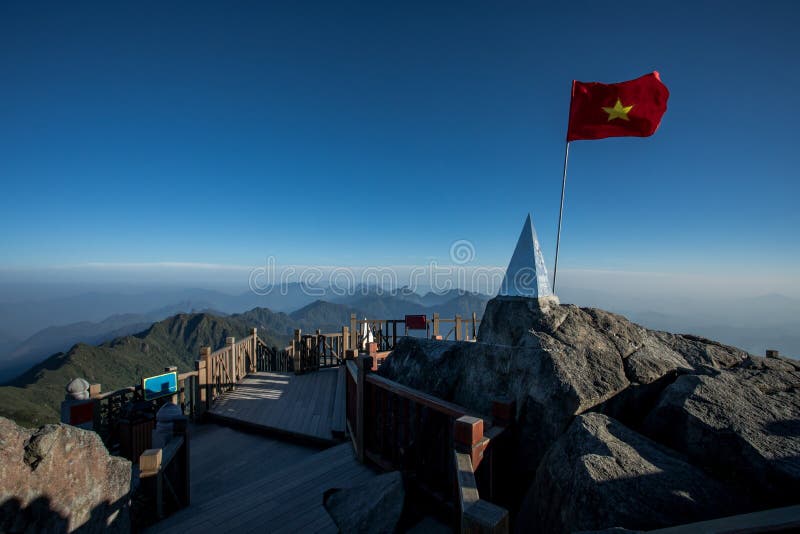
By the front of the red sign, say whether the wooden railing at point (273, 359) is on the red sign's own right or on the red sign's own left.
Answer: on the red sign's own right

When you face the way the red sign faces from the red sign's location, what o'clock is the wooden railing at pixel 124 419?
The wooden railing is roughly at 1 o'clock from the red sign.

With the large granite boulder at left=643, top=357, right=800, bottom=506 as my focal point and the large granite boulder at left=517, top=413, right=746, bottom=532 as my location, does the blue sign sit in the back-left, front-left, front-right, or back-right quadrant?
back-left

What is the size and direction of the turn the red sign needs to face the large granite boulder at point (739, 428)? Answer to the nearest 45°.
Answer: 0° — it already faces it

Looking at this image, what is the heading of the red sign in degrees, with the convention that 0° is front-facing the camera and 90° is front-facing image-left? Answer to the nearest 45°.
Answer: approximately 0°

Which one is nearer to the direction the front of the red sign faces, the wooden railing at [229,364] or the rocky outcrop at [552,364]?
the rocky outcrop

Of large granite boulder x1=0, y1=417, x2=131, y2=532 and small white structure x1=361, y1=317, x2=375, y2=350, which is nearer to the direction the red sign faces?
the large granite boulder

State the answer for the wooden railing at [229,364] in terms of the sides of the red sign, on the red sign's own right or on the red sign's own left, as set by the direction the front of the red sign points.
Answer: on the red sign's own right

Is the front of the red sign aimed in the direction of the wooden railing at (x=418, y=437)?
yes
